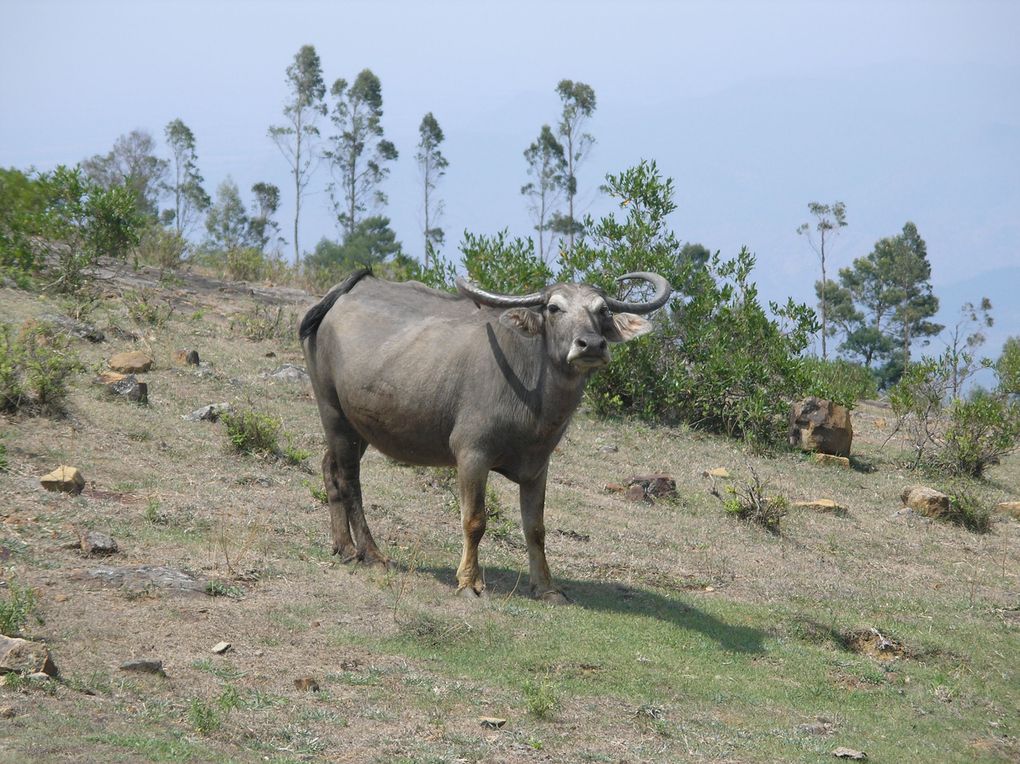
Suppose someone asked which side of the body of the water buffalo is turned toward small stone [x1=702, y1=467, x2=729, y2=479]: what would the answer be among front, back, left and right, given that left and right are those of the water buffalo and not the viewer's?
left

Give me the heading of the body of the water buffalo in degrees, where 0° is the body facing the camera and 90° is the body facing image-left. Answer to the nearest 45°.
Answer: approximately 315°

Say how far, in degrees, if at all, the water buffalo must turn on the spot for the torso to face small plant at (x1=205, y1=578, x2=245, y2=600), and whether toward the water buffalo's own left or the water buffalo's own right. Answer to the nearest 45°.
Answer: approximately 90° to the water buffalo's own right

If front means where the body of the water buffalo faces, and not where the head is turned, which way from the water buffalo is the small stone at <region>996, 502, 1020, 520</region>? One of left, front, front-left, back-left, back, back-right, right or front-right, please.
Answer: left

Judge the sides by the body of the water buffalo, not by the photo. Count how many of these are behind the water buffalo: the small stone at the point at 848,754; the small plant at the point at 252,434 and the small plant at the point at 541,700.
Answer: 1

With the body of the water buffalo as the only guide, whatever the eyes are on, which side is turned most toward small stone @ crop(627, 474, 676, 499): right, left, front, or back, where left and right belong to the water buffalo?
left

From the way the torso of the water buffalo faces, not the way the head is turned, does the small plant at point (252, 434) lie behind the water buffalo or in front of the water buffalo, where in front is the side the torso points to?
behind

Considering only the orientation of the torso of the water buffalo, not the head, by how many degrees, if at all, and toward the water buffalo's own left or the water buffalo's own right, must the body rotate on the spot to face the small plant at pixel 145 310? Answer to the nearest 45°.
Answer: approximately 180°

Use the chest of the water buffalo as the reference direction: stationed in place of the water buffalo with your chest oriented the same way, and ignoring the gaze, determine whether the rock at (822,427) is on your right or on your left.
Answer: on your left

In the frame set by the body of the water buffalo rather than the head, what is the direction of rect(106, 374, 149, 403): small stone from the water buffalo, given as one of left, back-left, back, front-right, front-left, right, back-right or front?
back

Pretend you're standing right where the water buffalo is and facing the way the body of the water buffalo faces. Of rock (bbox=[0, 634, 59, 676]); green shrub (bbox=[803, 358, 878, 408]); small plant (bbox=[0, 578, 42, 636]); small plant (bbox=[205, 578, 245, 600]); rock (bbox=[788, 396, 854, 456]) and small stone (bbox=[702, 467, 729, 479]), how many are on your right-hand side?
3

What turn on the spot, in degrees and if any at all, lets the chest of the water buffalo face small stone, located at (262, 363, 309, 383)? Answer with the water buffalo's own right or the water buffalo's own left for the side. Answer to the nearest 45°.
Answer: approximately 135° to the water buffalo's own left

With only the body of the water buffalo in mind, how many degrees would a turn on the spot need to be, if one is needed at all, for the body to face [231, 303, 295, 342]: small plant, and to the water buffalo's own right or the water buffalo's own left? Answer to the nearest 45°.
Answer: approximately 135° to the water buffalo's own left

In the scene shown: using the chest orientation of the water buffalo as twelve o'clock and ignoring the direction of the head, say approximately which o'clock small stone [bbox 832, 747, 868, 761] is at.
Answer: The small stone is roughly at 12 o'clock from the water buffalo.

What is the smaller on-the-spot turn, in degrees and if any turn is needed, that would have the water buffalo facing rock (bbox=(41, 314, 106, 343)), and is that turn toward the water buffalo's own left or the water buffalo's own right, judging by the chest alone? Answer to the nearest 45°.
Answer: approximately 180°

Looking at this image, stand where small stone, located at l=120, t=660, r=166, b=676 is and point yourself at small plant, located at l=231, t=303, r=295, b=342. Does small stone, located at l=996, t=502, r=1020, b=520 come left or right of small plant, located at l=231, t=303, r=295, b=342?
right
